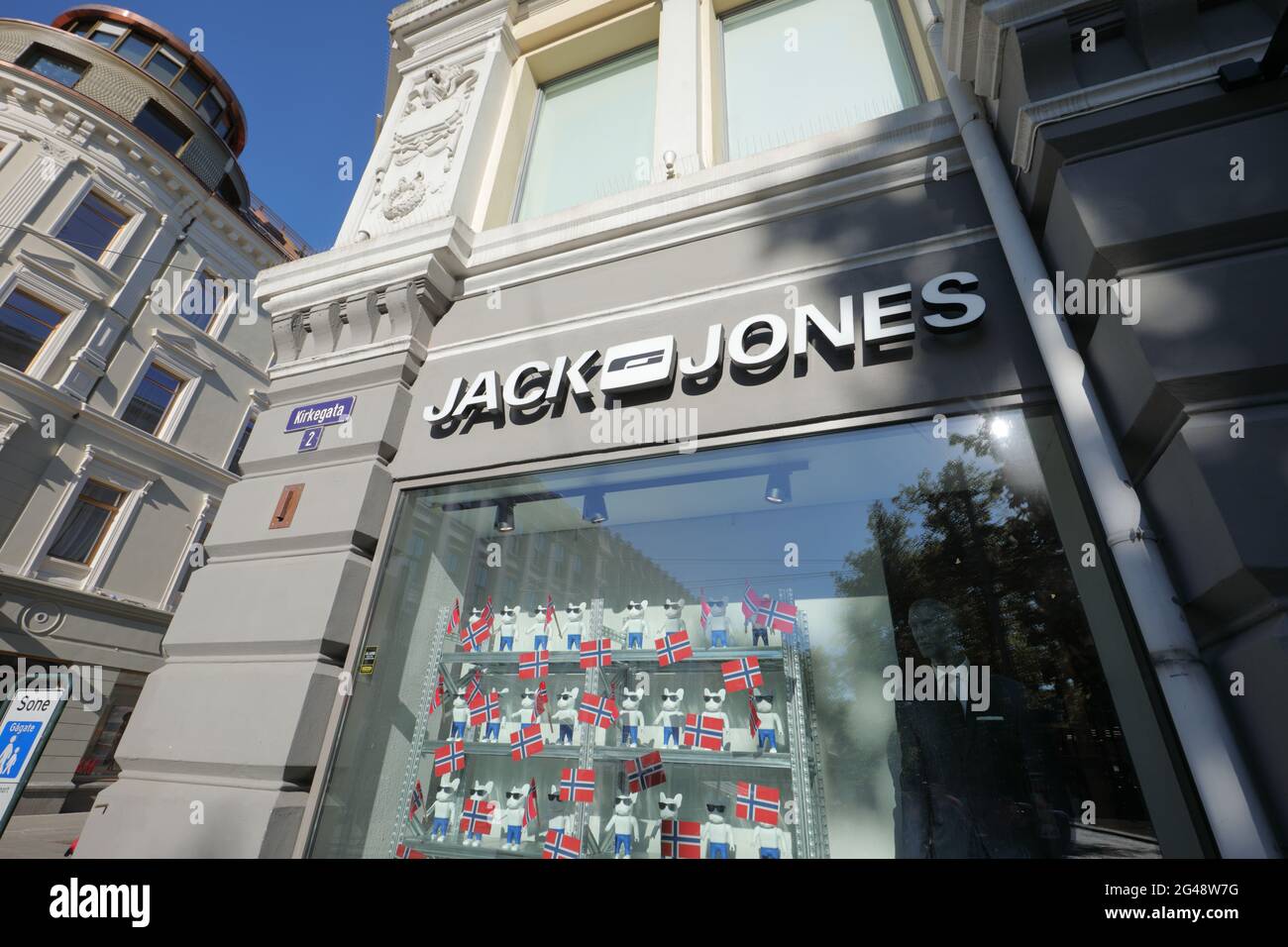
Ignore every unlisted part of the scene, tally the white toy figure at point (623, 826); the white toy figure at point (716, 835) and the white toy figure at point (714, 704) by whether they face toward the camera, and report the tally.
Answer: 3

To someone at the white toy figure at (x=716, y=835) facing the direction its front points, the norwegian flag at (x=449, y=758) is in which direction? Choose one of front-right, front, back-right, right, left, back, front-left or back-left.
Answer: right

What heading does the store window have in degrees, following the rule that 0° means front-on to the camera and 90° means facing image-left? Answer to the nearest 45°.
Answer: approximately 0°

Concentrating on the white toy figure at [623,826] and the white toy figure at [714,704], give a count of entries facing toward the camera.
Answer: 2

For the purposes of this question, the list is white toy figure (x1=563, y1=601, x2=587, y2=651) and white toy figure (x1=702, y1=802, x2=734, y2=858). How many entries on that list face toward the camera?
2
